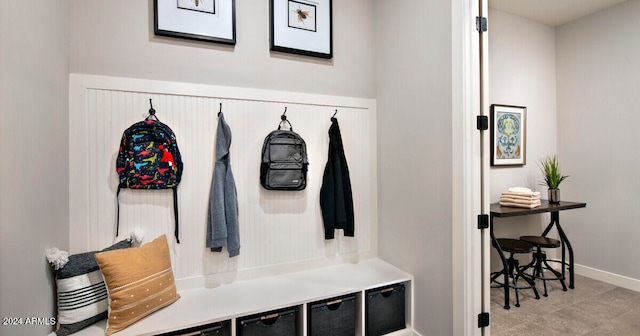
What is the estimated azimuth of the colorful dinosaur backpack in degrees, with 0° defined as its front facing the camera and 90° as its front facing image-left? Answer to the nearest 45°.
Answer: approximately 0°

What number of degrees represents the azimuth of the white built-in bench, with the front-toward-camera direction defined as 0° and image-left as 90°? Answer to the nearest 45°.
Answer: approximately 315°

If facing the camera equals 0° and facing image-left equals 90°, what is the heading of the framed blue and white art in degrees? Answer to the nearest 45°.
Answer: approximately 315°

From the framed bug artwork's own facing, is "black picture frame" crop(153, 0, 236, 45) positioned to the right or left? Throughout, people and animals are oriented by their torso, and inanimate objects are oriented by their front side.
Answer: on its right
